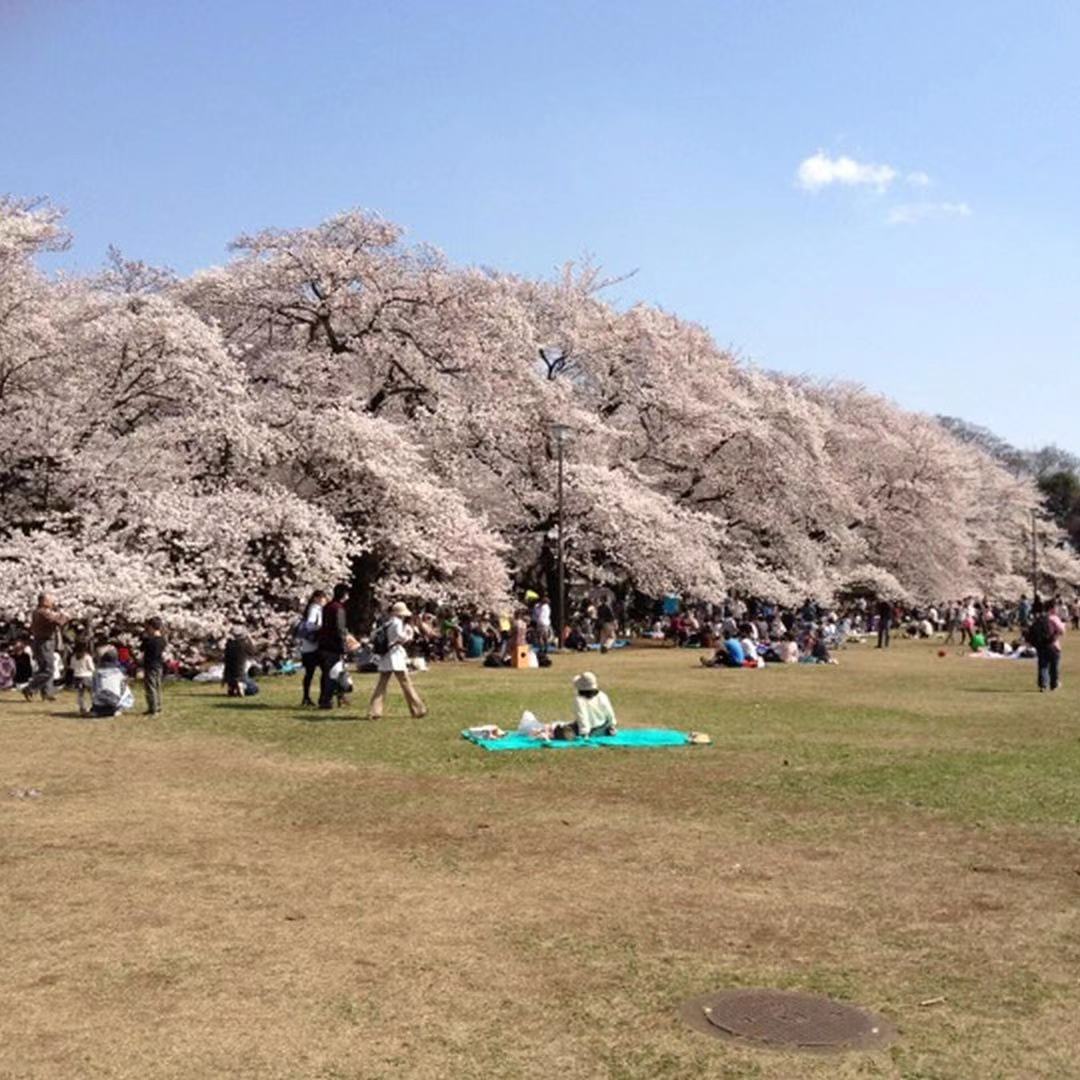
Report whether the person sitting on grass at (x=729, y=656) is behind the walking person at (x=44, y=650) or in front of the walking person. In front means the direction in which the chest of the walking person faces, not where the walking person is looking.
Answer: in front

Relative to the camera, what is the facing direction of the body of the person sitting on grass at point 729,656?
to the viewer's left

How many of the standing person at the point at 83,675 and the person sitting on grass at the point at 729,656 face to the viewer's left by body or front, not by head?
1

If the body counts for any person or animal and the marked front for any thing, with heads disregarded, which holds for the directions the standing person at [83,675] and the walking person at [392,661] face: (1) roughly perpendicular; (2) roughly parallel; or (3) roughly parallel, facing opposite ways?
roughly perpendicular

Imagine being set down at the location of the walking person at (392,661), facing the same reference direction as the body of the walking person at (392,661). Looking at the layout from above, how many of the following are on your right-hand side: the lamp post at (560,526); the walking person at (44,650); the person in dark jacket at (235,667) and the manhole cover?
1
